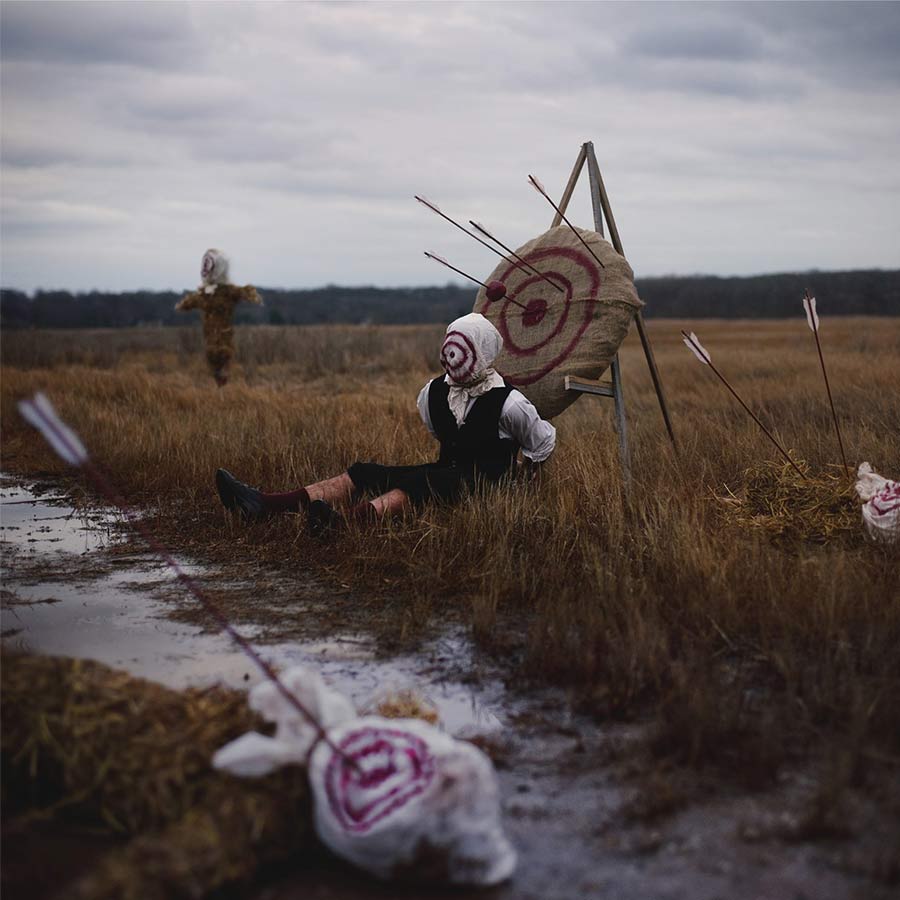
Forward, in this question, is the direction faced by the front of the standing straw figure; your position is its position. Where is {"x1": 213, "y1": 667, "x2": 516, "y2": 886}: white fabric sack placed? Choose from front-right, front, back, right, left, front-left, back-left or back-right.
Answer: front-left

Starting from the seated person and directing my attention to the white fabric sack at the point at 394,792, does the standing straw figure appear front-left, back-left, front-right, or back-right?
back-right

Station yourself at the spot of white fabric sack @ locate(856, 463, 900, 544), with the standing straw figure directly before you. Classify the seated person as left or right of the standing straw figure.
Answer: left

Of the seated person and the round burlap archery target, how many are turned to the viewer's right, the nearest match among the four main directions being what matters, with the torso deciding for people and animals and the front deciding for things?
0

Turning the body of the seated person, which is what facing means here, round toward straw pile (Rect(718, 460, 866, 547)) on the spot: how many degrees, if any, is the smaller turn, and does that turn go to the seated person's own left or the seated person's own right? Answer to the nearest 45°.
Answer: approximately 135° to the seated person's own left

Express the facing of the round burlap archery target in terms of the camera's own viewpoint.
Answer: facing the viewer and to the left of the viewer

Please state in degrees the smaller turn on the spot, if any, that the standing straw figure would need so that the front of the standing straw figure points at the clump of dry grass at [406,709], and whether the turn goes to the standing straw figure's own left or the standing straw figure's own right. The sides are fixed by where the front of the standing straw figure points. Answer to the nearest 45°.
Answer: approximately 45° to the standing straw figure's own left

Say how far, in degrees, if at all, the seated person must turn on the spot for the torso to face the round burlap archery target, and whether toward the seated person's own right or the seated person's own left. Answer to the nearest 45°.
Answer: approximately 180°

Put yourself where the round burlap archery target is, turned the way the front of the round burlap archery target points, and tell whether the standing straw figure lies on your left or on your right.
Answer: on your right

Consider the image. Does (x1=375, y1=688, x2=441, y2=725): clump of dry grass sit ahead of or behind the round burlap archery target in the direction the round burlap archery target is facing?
ahead

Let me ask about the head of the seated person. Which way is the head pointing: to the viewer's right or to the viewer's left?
to the viewer's left
